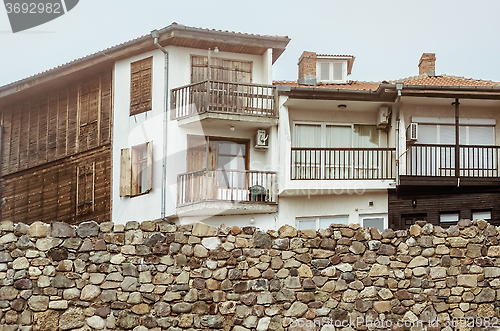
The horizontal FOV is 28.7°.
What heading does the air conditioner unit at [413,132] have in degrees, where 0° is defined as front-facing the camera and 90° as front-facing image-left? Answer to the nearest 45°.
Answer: approximately 315°

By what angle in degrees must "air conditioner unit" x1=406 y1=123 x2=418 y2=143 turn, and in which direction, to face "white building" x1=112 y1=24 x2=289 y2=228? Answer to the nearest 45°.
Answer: approximately 135° to its right

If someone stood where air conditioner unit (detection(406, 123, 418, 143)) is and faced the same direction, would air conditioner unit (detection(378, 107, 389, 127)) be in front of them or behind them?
behind

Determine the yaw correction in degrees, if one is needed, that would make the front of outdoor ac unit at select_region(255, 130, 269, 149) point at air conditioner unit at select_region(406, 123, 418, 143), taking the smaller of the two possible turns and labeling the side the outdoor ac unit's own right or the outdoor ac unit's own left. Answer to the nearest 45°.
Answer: approximately 90° to the outdoor ac unit's own left
